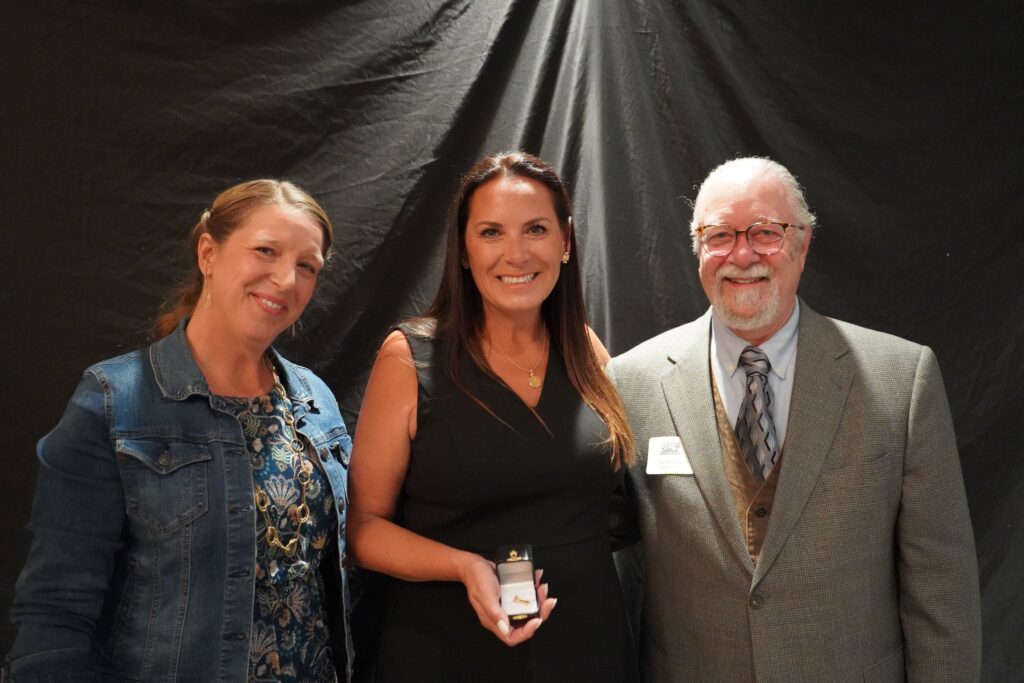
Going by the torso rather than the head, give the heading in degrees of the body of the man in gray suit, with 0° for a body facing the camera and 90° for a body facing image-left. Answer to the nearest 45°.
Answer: approximately 0°

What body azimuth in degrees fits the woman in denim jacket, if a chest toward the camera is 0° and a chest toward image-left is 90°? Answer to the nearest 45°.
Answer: approximately 315°

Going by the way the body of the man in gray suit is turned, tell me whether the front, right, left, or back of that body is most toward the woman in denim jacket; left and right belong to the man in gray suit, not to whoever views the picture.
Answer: right

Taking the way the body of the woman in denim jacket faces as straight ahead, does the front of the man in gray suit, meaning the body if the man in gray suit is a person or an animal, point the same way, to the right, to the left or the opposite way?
to the right
